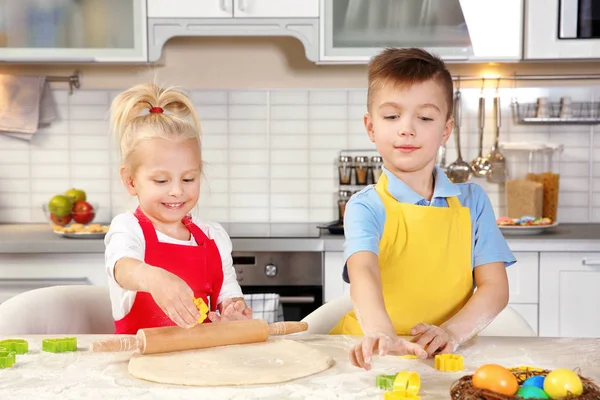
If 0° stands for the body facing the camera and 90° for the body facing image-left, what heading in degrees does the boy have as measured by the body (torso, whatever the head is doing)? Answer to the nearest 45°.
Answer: approximately 0°

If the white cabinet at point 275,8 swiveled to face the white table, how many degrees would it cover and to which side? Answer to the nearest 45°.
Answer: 0° — it already faces it

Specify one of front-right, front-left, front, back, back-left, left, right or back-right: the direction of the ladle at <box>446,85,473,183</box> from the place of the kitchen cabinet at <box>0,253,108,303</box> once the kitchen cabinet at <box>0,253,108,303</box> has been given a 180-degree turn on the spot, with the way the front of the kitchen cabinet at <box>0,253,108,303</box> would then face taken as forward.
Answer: right

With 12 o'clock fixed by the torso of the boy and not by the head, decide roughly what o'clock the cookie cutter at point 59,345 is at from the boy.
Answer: The cookie cutter is roughly at 2 o'clock from the boy.

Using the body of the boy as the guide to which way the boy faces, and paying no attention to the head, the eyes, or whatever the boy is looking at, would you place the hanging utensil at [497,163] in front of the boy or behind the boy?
behind

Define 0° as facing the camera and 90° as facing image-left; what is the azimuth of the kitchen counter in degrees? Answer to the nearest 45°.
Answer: approximately 0°

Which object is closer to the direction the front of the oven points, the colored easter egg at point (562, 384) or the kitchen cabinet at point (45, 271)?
the colored easter egg
